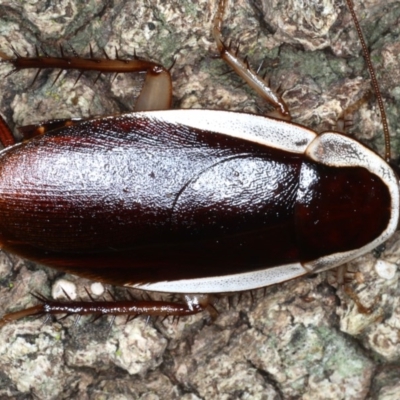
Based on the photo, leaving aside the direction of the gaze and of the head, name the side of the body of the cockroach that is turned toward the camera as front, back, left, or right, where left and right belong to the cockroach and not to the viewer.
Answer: right
